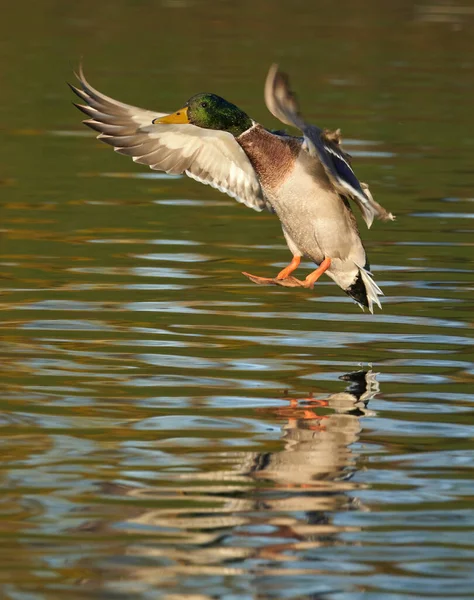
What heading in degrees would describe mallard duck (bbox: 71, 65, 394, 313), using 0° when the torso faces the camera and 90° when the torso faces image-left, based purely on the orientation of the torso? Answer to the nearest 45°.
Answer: approximately 45°
